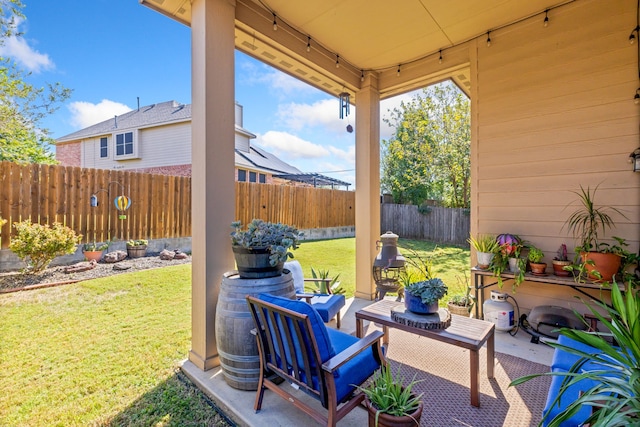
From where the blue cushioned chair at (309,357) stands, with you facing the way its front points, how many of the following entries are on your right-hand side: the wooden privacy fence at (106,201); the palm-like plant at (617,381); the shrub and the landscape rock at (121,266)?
1

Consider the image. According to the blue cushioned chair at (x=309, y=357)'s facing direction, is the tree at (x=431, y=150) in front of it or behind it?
in front

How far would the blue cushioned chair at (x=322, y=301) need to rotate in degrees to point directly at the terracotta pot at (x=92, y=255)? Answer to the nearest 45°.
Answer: approximately 180°

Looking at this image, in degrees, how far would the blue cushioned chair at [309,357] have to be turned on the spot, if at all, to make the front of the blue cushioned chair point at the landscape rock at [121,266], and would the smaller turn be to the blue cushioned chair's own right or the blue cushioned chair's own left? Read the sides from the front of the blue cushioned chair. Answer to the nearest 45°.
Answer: approximately 90° to the blue cushioned chair's own left

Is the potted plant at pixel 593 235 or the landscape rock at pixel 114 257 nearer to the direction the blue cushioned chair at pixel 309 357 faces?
the potted plant

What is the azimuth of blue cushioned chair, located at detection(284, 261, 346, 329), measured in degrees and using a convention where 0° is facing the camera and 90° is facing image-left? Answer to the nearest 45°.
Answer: approximately 315°

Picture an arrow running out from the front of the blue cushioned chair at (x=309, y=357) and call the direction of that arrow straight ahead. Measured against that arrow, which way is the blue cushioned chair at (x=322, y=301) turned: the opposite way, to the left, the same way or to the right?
to the right

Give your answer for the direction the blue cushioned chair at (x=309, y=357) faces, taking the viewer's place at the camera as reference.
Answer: facing away from the viewer and to the right of the viewer

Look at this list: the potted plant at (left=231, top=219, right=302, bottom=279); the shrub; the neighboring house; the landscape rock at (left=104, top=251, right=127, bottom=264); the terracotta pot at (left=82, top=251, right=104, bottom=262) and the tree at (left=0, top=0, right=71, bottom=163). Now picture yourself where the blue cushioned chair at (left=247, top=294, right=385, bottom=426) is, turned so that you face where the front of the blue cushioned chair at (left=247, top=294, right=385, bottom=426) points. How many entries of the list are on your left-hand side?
6

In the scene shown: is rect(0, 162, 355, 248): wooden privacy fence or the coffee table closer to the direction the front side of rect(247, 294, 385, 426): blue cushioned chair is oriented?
the coffee table

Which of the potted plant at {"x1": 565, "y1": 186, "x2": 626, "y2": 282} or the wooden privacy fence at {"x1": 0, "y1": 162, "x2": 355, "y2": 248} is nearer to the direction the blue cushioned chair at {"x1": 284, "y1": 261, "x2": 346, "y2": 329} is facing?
the potted plant

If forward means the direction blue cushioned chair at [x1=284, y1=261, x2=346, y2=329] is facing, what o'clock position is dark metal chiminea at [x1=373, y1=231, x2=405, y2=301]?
The dark metal chiminea is roughly at 9 o'clock from the blue cushioned chair.

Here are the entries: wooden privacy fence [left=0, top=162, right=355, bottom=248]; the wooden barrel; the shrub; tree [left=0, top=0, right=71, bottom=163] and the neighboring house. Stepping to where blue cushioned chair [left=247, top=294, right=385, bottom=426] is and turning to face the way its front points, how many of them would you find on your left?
5

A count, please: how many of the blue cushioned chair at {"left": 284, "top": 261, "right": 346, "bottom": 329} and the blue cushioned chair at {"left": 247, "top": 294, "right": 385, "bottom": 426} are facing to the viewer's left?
0

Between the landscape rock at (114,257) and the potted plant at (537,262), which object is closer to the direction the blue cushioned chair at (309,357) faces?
the potted plant

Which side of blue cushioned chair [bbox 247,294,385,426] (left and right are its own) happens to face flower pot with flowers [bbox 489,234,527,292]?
front

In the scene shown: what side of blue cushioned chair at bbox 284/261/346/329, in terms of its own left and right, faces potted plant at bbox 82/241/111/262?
back

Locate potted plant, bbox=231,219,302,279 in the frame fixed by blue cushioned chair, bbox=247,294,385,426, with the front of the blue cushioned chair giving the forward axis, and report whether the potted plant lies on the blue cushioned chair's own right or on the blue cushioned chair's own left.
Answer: on the blue cushioned chair's own left
